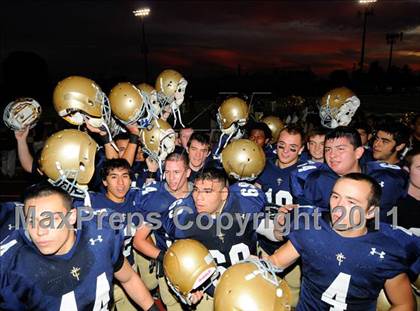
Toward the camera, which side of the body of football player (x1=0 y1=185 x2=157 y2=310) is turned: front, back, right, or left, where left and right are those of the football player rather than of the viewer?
front

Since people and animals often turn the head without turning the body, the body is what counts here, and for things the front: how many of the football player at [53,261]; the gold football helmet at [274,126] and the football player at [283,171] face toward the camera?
2

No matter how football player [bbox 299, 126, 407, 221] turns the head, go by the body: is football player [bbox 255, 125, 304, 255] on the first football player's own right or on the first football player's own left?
on the first football player's own right

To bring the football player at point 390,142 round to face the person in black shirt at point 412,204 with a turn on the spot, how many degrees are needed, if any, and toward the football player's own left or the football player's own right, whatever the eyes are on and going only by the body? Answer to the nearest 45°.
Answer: approximately 45° to the football player's own left

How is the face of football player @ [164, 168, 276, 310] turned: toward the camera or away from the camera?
toward the camera

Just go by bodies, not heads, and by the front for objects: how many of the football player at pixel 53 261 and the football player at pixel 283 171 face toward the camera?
2

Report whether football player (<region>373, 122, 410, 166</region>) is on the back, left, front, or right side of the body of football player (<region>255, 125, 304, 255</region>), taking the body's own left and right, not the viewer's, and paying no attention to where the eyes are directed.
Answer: left

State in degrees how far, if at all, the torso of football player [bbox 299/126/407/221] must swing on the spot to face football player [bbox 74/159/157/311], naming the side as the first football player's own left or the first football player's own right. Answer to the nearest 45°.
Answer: approximately 45° to the first football player's own right

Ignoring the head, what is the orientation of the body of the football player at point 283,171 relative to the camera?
toward the camera

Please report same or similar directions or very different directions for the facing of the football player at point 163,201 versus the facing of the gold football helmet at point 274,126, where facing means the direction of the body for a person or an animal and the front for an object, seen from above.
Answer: very different directions

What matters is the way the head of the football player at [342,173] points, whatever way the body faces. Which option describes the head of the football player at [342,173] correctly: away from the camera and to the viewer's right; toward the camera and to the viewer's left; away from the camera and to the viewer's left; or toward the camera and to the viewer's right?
toward the camera and to the viewer's left

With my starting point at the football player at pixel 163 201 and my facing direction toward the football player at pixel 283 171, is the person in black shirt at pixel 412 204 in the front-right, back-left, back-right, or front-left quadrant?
front-right

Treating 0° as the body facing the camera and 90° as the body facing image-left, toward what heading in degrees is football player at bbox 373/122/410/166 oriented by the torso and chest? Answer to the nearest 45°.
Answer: approximately 45°

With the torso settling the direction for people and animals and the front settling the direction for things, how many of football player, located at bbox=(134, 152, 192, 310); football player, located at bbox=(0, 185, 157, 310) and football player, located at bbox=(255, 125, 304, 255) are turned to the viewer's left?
0

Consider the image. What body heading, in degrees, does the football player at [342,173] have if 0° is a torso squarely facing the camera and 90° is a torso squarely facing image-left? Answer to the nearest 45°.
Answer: approximately 45°
